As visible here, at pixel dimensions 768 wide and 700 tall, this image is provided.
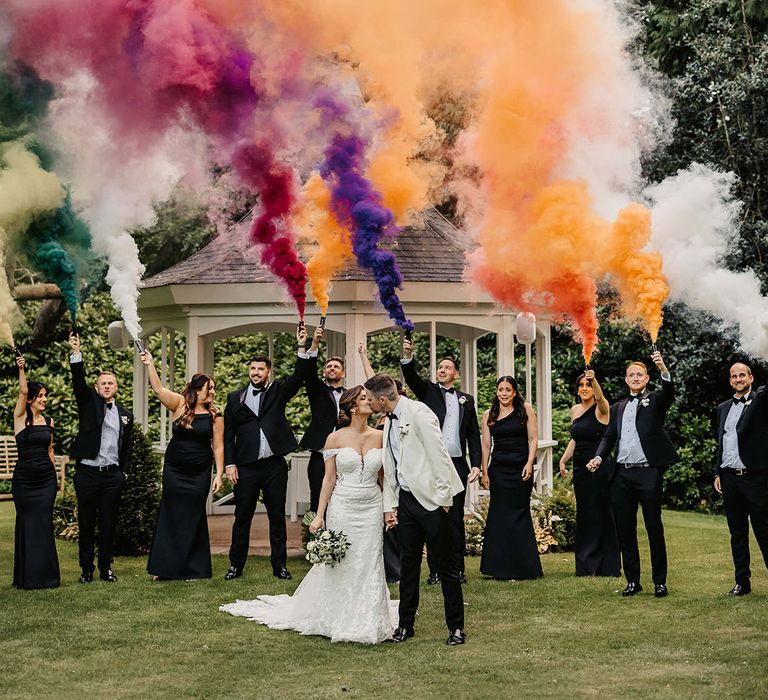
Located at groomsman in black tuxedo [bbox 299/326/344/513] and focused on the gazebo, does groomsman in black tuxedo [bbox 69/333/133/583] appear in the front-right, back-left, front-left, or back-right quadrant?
back-left

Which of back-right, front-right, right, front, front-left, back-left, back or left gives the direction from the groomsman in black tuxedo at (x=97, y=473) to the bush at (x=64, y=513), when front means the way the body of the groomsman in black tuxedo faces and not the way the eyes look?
back

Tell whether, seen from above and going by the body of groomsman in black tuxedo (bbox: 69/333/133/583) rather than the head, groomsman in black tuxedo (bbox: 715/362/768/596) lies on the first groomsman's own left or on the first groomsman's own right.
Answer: on the first groomsman's own left

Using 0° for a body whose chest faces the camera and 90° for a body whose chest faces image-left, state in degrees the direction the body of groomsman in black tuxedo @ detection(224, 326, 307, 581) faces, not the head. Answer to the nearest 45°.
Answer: approximately 0°

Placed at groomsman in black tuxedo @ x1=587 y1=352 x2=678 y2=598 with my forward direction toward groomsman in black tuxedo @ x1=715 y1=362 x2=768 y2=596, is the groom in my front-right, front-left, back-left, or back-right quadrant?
back-right

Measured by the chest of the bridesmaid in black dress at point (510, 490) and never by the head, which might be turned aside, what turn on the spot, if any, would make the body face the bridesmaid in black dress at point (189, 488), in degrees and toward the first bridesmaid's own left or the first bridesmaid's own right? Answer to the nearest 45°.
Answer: approximately 90° to the first bridesmaid's own right

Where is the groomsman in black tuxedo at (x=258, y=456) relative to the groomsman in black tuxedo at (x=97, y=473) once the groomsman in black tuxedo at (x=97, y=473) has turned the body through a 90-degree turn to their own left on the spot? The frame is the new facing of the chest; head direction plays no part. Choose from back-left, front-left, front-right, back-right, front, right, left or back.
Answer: front

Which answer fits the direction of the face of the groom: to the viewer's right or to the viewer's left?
to the viewer's left

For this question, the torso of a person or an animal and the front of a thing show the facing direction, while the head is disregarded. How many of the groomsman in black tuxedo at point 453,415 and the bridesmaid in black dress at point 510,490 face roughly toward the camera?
2

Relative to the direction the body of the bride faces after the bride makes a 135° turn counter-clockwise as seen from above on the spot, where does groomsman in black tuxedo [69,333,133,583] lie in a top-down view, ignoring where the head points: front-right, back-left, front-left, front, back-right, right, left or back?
front-left

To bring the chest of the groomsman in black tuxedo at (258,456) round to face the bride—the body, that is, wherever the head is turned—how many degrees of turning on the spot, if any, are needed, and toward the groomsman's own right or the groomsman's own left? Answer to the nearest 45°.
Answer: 0° — they already face them

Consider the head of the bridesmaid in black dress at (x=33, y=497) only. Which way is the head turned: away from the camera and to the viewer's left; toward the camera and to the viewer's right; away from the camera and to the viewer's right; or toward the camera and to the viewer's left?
toward the camera and to the viewer's right

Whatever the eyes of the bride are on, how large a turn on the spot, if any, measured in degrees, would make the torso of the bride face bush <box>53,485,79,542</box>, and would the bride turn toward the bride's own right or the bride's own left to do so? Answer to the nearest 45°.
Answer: approximately 180°
